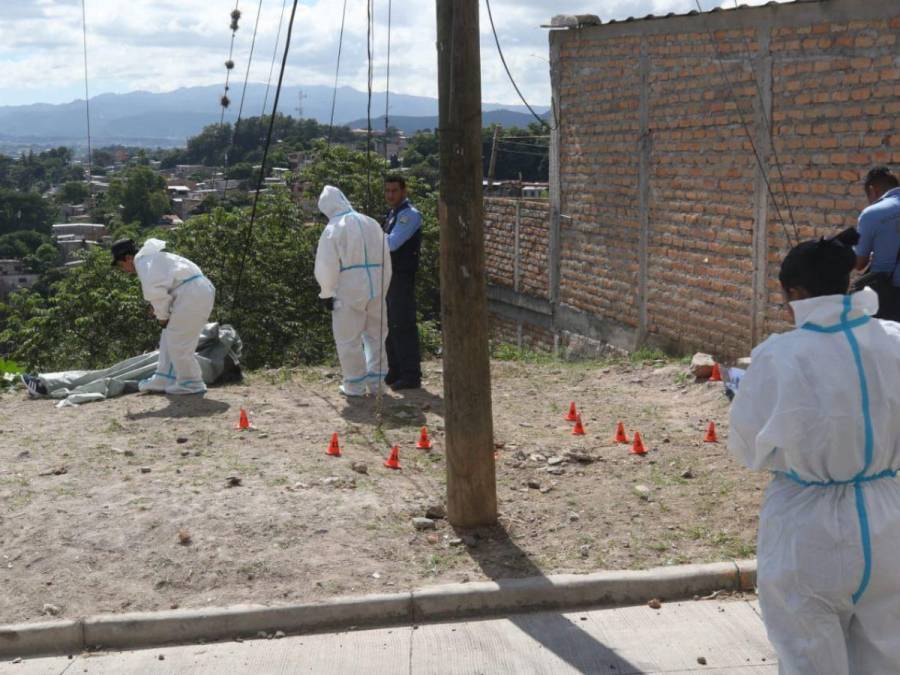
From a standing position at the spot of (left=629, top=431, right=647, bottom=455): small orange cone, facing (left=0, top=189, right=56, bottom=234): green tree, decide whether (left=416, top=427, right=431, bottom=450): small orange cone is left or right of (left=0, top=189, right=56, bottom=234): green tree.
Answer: left

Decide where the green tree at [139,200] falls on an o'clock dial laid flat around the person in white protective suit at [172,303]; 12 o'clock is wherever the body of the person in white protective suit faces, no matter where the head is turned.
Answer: The green tree is roughly at 3 o'clock from the person in white protective suit.

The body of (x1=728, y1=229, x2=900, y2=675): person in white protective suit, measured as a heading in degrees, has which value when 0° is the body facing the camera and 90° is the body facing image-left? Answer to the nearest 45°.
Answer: approximately 135°

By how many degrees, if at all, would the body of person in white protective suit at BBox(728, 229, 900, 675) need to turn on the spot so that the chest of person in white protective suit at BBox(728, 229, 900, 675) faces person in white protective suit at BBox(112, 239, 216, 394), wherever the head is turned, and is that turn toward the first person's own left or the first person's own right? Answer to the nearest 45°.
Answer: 0° — they already face them

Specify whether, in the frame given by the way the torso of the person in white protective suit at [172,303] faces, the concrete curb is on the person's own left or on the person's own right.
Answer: on the person's own left

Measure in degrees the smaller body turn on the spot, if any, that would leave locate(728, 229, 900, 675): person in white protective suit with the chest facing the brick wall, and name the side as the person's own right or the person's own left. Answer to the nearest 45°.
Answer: approximately 45° to the person's own right

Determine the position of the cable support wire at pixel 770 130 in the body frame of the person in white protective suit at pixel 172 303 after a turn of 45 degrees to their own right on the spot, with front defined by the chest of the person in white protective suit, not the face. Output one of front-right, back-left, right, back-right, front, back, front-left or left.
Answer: back-right

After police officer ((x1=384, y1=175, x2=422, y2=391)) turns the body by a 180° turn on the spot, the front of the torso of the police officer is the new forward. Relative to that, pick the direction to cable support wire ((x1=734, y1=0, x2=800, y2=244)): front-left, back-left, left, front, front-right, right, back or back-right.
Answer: front-right

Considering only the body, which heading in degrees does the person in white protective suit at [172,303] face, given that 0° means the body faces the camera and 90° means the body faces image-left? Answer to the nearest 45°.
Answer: approximately 90°

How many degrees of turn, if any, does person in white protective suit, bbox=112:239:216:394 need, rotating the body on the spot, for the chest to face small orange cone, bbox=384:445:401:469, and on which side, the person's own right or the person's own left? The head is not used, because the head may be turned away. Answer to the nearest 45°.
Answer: approximately 135° to the person's own left

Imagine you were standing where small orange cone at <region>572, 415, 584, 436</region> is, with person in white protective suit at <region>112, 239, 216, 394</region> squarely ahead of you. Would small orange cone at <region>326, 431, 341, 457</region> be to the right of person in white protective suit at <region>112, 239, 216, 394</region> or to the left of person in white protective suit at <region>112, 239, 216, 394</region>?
left
